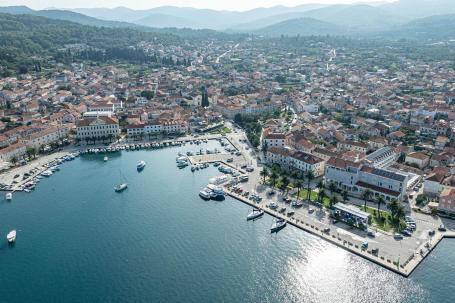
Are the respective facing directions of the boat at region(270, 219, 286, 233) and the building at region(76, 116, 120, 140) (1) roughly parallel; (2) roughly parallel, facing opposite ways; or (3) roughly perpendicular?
roughly perpendicular

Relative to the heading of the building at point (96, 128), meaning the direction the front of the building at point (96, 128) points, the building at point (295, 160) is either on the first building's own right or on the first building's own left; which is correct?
on the first building's own left

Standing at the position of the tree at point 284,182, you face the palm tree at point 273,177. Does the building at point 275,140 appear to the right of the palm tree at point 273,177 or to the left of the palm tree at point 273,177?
right

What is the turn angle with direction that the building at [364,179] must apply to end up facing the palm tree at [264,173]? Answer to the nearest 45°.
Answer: approximately 45° to its right

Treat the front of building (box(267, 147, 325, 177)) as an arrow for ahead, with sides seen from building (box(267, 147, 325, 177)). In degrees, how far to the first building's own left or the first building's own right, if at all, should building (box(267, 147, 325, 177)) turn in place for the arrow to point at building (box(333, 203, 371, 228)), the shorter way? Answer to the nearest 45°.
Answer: approximately 90° to the first building's own left

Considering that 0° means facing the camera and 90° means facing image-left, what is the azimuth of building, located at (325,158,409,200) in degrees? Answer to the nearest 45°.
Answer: approximately 45°

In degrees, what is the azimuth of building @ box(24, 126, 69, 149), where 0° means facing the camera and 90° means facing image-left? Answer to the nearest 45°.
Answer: approximately 315°

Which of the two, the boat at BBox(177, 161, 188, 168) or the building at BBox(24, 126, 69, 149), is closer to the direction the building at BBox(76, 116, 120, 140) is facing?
the boat

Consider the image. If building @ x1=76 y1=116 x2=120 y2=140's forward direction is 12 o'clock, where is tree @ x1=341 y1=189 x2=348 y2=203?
The tree is roughly at 11 o'clock from the building.

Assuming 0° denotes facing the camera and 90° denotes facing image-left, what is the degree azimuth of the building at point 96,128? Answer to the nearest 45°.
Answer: approximately 0°

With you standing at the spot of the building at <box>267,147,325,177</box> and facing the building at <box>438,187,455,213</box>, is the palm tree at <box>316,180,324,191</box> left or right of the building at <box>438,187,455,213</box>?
right
